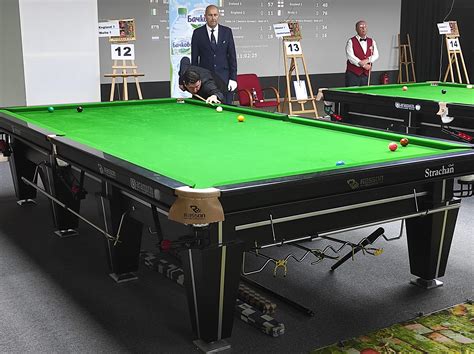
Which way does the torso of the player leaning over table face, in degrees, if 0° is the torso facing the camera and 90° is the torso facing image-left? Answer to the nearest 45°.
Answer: approximately 315°

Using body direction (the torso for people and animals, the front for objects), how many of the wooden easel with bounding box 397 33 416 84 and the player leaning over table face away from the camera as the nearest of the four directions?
0

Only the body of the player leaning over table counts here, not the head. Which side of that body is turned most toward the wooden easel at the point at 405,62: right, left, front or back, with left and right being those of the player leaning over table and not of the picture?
left

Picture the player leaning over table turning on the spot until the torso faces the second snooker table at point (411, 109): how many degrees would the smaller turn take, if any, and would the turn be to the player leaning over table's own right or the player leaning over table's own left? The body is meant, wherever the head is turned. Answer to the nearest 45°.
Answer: approximately 45° to the player leaning over table's own left

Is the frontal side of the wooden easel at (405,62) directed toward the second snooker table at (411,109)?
yes

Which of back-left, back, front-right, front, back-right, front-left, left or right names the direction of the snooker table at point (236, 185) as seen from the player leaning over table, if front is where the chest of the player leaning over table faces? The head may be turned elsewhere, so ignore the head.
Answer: front-right

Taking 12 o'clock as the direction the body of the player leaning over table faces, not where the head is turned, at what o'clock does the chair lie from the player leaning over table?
The chair is roughly at 8 o'clock from the player leaning over table.

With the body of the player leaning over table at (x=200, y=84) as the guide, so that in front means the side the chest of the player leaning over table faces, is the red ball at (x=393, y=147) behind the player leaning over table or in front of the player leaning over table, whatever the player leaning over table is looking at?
in front

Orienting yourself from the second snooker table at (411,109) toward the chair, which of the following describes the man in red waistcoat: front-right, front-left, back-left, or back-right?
front-right

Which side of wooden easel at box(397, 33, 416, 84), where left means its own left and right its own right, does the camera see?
front

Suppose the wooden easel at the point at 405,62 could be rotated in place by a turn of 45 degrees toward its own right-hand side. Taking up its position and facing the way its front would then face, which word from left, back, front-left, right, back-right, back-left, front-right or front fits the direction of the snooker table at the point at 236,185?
front-left

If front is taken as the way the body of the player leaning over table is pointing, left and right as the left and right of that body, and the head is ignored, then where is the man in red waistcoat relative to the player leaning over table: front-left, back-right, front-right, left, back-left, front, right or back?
left

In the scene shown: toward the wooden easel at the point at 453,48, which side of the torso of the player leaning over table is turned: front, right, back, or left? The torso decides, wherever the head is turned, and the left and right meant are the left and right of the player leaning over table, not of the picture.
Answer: left

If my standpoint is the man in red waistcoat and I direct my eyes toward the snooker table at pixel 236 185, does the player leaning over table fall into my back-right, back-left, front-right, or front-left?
front-right

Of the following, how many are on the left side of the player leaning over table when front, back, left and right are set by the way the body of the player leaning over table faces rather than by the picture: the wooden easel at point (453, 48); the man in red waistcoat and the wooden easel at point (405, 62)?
3
